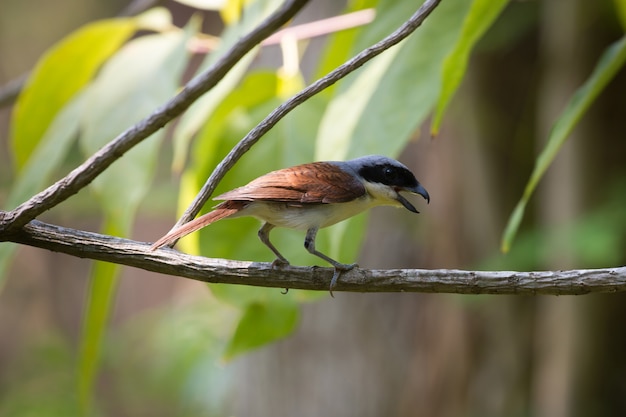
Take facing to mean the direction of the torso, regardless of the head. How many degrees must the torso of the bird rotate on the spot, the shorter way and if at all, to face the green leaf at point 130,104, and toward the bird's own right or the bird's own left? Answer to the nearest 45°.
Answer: approximately 135° to the bird's own left

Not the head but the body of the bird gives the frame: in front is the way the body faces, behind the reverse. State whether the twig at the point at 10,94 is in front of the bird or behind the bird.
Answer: behind

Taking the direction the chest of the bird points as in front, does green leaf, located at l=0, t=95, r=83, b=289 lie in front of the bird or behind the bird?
behind

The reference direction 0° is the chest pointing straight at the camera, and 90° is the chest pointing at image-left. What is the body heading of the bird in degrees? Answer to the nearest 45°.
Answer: approximately 270°

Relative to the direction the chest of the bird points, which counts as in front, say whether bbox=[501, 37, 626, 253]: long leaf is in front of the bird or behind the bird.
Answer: in front

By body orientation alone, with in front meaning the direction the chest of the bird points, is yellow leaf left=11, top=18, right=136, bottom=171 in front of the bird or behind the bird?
behind

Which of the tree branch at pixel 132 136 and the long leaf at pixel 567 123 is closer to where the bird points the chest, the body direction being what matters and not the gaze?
the long leaf
